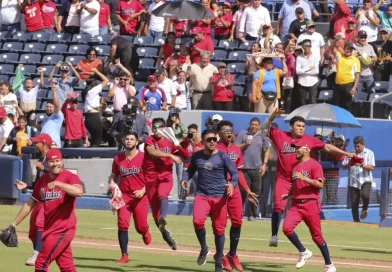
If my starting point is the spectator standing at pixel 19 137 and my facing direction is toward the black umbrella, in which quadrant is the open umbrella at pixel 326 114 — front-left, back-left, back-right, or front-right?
front-right

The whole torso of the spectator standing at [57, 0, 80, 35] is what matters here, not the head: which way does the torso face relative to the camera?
toward the camera

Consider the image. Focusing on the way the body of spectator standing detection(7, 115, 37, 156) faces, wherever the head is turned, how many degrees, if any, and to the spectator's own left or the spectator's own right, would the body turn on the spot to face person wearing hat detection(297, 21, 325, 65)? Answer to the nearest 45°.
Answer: approximately 90° to the spectator's own left

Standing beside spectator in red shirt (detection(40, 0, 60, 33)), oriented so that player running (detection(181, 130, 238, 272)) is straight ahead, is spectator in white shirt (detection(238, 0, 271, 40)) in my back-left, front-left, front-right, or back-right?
front-left

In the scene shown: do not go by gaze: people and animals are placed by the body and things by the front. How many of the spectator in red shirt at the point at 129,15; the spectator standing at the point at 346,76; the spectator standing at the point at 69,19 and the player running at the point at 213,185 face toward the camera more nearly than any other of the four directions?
4

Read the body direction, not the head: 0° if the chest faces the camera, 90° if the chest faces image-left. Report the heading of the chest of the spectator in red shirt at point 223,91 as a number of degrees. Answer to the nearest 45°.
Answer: approximately 0°

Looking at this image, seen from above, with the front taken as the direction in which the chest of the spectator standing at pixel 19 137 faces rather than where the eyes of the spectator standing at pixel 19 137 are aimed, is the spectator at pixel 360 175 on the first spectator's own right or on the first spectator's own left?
on the first spectator's own left

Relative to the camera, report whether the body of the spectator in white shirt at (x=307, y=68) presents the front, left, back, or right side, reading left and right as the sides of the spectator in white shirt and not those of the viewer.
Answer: front

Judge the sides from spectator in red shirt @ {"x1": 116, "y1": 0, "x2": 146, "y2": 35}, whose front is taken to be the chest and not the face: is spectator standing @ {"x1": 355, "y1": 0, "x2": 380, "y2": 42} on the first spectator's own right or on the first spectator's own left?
on the first spectator's own left

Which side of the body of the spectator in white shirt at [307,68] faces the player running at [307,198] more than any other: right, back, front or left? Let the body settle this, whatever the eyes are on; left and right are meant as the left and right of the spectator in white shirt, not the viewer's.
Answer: front

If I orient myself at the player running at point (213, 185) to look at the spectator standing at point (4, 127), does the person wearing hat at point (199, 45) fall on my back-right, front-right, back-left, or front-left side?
front-right

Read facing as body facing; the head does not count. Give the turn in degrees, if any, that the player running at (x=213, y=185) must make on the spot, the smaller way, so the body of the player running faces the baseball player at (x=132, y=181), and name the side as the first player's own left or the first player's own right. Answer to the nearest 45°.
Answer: approximately 135° to the first player's own right

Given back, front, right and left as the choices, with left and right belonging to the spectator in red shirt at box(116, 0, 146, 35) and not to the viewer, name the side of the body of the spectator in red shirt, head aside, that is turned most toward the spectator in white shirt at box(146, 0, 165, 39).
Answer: left

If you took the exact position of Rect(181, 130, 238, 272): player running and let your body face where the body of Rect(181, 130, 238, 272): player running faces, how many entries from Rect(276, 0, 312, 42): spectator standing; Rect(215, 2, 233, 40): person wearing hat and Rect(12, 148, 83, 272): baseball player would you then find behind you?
2
